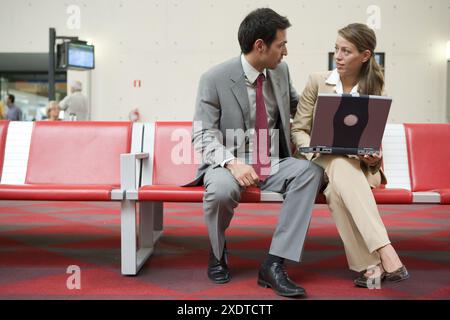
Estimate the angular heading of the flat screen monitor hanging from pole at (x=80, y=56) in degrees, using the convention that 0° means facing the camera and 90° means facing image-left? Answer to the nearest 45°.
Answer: approximately 315°

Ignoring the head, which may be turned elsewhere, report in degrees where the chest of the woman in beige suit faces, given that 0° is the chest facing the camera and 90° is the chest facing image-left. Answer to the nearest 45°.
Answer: approximately 0°

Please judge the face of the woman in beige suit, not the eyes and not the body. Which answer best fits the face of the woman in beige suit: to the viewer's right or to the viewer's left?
to the viewer's left

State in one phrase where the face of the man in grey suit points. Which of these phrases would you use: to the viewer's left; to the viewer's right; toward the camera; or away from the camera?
to the viewer's right

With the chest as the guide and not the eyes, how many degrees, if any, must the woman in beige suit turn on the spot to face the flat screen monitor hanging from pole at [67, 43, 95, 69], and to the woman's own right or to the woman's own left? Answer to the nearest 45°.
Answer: approximately 135° to the woman's own right
